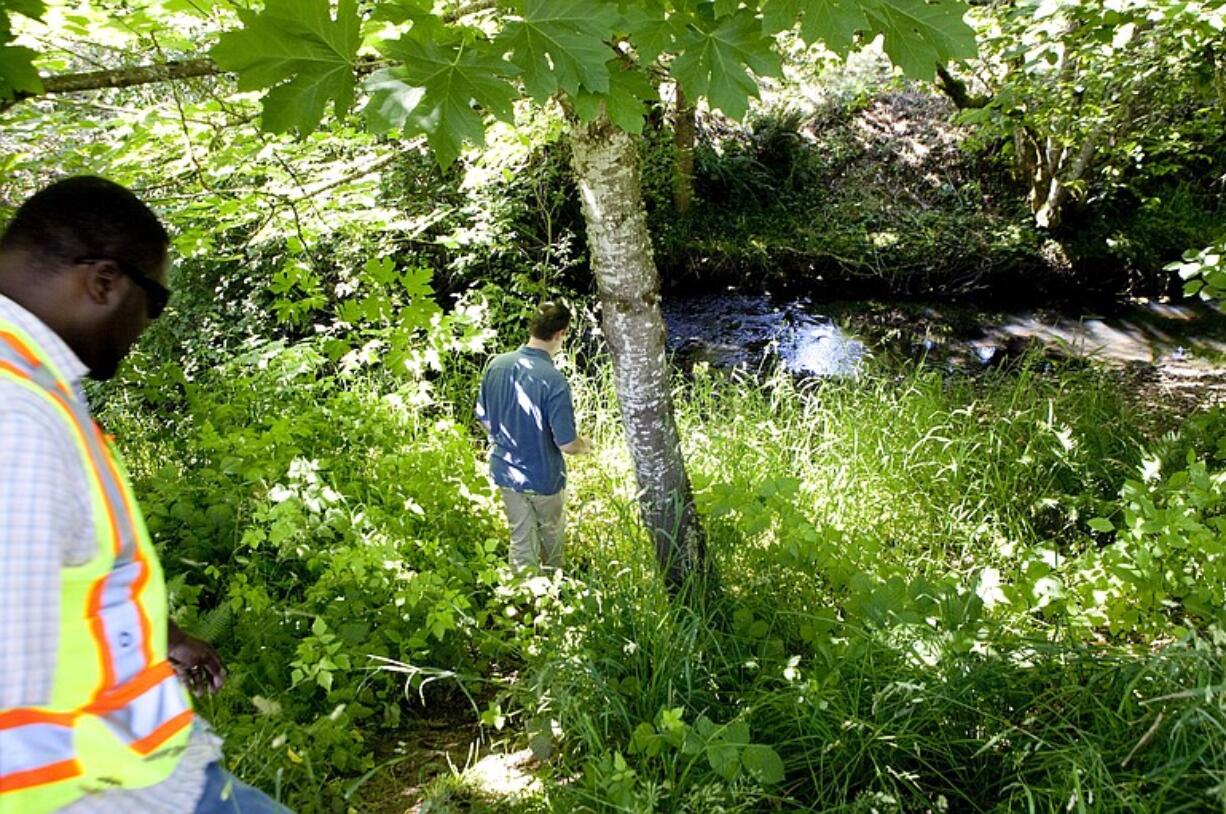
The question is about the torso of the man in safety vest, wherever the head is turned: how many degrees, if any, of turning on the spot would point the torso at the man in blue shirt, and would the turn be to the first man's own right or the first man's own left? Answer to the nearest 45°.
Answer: approximately 45° to the first man's own left

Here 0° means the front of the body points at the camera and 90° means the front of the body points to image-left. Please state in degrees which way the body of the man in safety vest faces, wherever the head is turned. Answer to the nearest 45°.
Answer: approximately 270°

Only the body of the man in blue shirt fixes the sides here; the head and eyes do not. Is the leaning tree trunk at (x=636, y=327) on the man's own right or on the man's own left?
on the man's own right

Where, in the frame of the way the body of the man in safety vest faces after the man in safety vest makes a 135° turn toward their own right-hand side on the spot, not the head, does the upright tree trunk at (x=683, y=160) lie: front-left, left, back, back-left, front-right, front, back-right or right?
back

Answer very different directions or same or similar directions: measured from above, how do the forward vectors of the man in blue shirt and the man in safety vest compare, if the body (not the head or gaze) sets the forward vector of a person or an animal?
same or similar directions

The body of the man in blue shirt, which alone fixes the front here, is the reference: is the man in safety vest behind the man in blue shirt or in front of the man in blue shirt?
behind

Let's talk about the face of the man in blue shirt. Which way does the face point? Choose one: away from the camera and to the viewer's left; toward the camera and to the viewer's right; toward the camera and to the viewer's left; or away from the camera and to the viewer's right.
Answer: away from the camera and to the viewer's right

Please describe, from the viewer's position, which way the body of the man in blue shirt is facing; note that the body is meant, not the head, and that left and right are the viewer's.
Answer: facing away from the viewer and to the right of the viewer

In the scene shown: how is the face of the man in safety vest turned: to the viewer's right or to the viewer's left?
to the viewer's right

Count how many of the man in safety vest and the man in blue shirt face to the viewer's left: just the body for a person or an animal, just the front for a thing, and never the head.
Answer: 0
